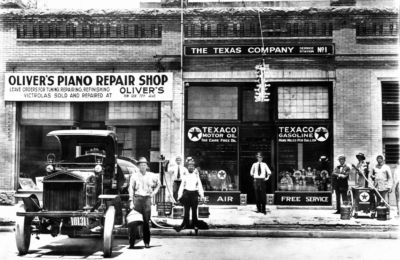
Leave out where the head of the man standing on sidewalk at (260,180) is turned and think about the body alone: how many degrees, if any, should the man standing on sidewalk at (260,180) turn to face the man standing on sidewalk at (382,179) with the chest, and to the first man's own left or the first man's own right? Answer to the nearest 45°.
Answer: approximately 90° to the first man's own left

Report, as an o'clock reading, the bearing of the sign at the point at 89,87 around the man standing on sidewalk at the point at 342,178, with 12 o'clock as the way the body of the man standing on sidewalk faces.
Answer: The sign is roughly at 3 o'clock from the man standing on sidewalk.

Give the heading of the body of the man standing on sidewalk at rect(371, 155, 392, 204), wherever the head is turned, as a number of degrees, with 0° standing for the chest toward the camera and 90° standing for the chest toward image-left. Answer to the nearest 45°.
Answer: approximately 45°

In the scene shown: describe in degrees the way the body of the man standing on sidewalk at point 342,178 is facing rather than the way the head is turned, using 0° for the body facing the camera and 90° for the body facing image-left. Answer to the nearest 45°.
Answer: approximately 0°

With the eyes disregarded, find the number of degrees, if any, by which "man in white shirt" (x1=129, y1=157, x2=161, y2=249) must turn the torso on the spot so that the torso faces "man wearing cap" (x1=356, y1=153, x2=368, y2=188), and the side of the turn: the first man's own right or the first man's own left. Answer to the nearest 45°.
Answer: approximately 135° to the first man's own left

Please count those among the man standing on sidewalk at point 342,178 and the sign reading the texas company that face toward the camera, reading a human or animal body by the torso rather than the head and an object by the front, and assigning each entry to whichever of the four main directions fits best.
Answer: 2

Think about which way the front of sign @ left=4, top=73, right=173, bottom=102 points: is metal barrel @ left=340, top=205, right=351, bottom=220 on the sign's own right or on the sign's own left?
on the sign's own left

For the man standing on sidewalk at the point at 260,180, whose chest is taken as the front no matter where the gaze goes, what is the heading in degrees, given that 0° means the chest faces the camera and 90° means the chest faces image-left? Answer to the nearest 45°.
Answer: approximately 0°

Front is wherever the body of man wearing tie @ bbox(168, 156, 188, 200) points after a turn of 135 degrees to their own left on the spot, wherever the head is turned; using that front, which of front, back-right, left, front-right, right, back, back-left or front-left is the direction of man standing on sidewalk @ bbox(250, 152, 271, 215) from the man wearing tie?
front-right
